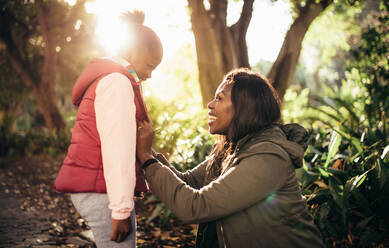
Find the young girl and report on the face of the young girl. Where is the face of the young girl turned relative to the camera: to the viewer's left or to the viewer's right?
to the viewer's right

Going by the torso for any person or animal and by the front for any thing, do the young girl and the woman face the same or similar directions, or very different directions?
very different directions

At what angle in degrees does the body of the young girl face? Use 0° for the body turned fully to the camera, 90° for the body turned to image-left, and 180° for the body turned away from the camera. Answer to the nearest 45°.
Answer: approximately 270°

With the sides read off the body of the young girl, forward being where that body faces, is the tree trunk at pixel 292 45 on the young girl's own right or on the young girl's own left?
on the young girl's own left

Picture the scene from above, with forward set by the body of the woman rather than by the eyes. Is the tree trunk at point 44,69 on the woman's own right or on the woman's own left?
on the woman's own right

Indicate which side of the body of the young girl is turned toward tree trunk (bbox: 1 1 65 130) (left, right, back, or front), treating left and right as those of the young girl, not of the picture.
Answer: left

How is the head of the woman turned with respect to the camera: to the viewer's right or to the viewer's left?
to the viewer's left

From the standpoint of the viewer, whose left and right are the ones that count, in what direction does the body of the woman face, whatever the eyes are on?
facing to the left of the viewer

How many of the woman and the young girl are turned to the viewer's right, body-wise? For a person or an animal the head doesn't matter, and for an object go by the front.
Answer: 1

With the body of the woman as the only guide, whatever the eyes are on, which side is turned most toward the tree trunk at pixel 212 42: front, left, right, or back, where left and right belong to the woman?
right

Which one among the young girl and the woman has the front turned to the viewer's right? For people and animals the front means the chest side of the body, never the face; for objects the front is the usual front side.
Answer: the young girl

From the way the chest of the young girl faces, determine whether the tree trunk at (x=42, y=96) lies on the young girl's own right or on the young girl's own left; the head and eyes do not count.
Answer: on the young girl's own left
